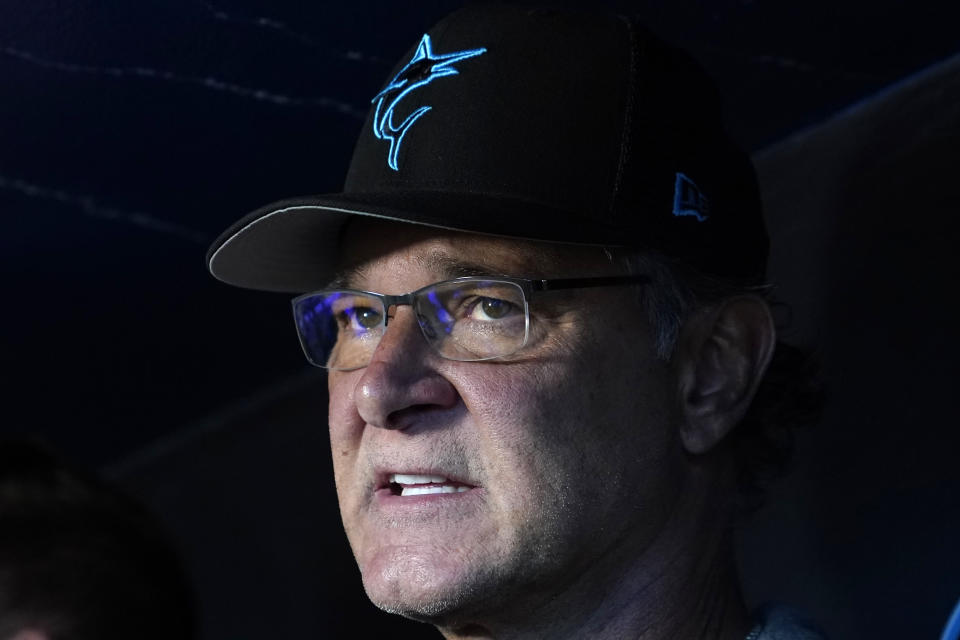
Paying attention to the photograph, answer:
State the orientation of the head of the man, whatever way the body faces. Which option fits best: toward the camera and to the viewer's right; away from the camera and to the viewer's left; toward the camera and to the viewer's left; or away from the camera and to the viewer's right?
toward the camera and to the viewer's left
